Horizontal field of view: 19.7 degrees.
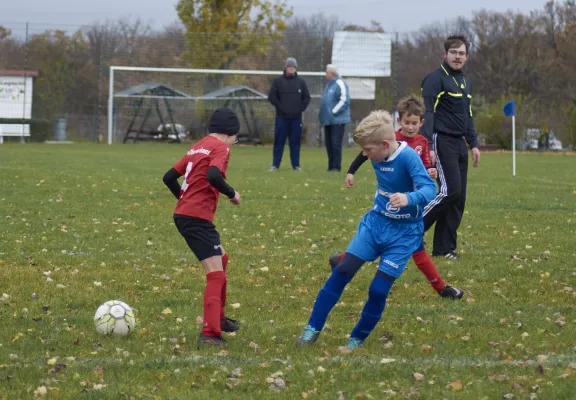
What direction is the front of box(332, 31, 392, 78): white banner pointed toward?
toward the camera

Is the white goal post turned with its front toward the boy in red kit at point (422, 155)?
yes

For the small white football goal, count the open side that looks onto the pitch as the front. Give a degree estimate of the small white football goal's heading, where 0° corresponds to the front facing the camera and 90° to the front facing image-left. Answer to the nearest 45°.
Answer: approximately 0°

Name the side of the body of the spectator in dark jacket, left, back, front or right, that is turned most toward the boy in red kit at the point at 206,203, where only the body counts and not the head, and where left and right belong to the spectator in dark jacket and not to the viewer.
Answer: front

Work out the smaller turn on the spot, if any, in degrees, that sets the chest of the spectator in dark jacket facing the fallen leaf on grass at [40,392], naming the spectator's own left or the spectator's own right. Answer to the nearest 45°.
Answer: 0° — they already face it

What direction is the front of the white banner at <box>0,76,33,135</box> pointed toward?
toward the camera

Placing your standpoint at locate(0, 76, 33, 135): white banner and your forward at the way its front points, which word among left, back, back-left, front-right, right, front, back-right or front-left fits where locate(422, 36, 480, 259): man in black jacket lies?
front

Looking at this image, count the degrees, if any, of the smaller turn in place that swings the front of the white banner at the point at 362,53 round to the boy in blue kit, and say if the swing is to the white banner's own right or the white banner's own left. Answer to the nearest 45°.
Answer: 0° — it already faces them

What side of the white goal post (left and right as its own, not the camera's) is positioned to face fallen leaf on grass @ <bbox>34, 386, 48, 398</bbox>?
front

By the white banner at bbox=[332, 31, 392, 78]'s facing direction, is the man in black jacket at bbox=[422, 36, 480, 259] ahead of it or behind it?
ahead

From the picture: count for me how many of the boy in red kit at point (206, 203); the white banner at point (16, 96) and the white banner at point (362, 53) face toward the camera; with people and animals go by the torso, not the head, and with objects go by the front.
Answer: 2

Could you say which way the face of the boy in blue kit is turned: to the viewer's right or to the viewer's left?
to the viewer's left

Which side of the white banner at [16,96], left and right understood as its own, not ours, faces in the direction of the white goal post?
left

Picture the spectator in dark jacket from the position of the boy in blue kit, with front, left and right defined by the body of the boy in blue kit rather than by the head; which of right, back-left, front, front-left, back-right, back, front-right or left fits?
back-right
